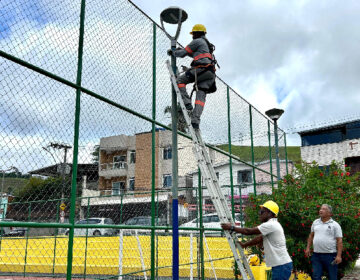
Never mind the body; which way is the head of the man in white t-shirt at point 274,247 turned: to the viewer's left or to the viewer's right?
to the viewer's left

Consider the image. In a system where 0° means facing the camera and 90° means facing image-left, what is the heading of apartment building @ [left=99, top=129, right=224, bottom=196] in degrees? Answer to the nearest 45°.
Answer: approximately 45°

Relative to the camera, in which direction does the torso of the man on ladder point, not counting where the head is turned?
to the viewer's left

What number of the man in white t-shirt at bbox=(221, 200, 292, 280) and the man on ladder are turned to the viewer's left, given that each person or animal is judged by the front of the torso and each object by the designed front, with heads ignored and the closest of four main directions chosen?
2

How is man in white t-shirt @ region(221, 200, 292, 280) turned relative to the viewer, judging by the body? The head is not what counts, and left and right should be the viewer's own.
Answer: facing to the left of the viewer
